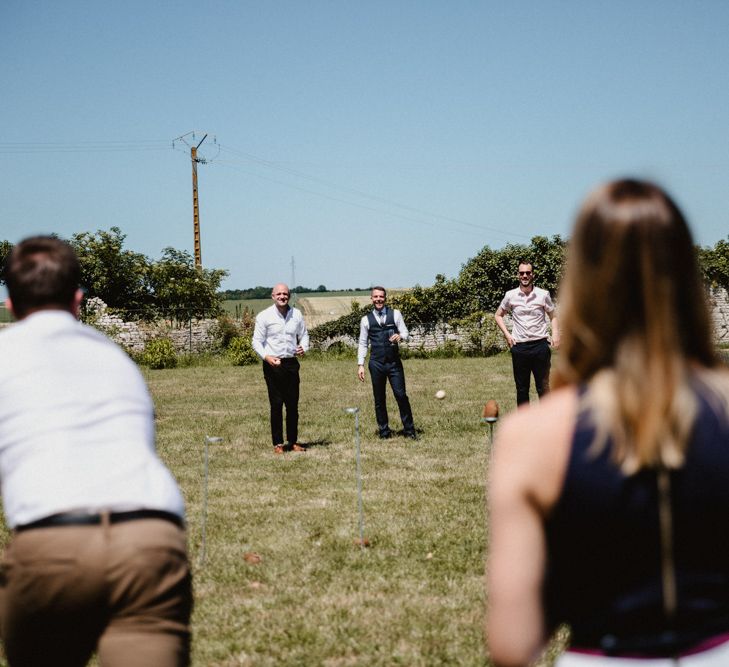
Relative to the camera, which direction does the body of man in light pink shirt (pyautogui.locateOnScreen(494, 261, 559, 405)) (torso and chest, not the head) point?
toward the camera

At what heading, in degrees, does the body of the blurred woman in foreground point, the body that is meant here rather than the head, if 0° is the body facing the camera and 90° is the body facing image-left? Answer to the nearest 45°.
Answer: approximately 180°

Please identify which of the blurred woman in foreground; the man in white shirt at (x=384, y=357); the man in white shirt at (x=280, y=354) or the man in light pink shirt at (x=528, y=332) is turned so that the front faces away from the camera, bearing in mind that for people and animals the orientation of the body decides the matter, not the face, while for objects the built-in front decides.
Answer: the blurred woman in foreground

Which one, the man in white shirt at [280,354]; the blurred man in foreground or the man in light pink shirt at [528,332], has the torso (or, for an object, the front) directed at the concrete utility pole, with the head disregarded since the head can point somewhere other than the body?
the blurred man in foreground

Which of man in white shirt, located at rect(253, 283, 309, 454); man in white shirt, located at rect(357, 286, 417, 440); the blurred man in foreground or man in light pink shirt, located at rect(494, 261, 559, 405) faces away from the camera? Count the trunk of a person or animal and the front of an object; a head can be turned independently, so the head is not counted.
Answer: the blurred man in foreground

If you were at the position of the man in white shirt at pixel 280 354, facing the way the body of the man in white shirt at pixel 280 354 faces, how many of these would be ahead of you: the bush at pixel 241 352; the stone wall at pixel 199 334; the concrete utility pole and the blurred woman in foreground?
1

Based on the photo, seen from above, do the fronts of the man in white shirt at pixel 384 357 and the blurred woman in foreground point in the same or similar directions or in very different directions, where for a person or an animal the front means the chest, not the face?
very different directions

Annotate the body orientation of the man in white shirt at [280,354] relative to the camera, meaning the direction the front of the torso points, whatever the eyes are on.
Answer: toward the camera

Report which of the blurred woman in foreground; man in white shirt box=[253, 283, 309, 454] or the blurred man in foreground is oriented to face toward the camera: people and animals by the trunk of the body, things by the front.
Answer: the man in white shirt

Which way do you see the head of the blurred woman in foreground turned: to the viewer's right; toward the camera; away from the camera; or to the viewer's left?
away from the camera

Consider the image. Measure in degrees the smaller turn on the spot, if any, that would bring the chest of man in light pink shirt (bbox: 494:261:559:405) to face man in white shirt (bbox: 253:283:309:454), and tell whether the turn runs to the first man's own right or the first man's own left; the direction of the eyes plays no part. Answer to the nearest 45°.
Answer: approximately 90° to the first man's own right

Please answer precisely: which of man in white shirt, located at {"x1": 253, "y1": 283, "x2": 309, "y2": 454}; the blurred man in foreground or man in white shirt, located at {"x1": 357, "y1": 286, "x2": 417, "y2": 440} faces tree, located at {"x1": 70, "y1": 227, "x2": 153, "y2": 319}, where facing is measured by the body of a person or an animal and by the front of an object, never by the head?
the blurred man in foreground

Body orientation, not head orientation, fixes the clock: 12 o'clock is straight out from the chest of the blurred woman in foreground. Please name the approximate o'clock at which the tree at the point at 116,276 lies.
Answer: The tree is roughly at 11 o'clock from the blurred woman in foreground.

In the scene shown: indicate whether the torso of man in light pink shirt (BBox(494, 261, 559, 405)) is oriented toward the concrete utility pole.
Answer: no

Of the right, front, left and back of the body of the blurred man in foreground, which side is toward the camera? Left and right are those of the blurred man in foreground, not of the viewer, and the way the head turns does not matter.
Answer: back

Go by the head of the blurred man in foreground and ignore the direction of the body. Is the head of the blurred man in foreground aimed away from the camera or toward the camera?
away from the camera

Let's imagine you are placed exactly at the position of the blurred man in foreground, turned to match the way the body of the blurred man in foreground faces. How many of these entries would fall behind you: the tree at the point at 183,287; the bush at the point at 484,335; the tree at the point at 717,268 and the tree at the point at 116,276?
0

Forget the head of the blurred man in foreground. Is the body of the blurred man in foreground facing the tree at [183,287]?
yes

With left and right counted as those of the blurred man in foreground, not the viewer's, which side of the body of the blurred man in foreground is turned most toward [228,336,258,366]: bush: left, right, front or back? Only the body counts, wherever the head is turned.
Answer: front

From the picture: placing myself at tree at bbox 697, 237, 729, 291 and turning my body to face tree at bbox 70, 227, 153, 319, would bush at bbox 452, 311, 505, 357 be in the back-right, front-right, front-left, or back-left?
front-left
